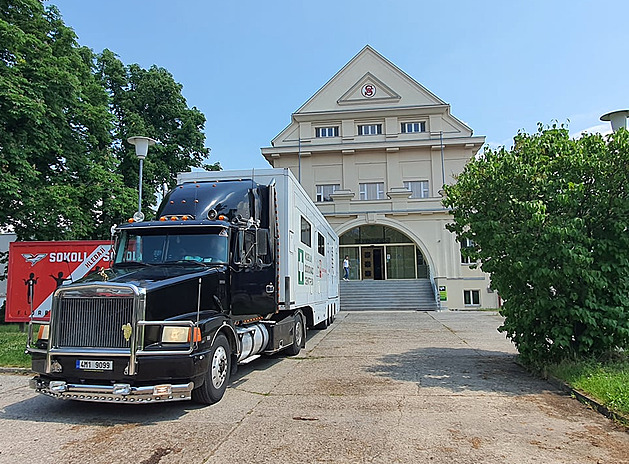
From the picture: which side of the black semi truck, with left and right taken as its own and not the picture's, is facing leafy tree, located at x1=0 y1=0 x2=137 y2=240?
right

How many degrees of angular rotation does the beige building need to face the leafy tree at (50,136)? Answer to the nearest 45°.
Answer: approximately 45° to its right

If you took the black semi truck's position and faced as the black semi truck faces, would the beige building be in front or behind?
behind

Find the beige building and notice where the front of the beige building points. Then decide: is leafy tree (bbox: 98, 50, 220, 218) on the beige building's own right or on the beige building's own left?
on the beige building's own right

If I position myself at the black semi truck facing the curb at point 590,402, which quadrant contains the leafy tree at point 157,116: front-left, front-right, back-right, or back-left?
back-left

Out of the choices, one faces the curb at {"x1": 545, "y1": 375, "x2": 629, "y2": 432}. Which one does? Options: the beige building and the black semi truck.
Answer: the beige building

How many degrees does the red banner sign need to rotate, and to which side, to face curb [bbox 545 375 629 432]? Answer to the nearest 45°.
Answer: approximately 45° to its left

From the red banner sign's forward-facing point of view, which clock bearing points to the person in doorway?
The person in doorway is roughly at 8 o'clock from the red banner sign.

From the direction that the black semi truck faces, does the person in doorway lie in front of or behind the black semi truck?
behind

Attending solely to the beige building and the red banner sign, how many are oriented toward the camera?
2
